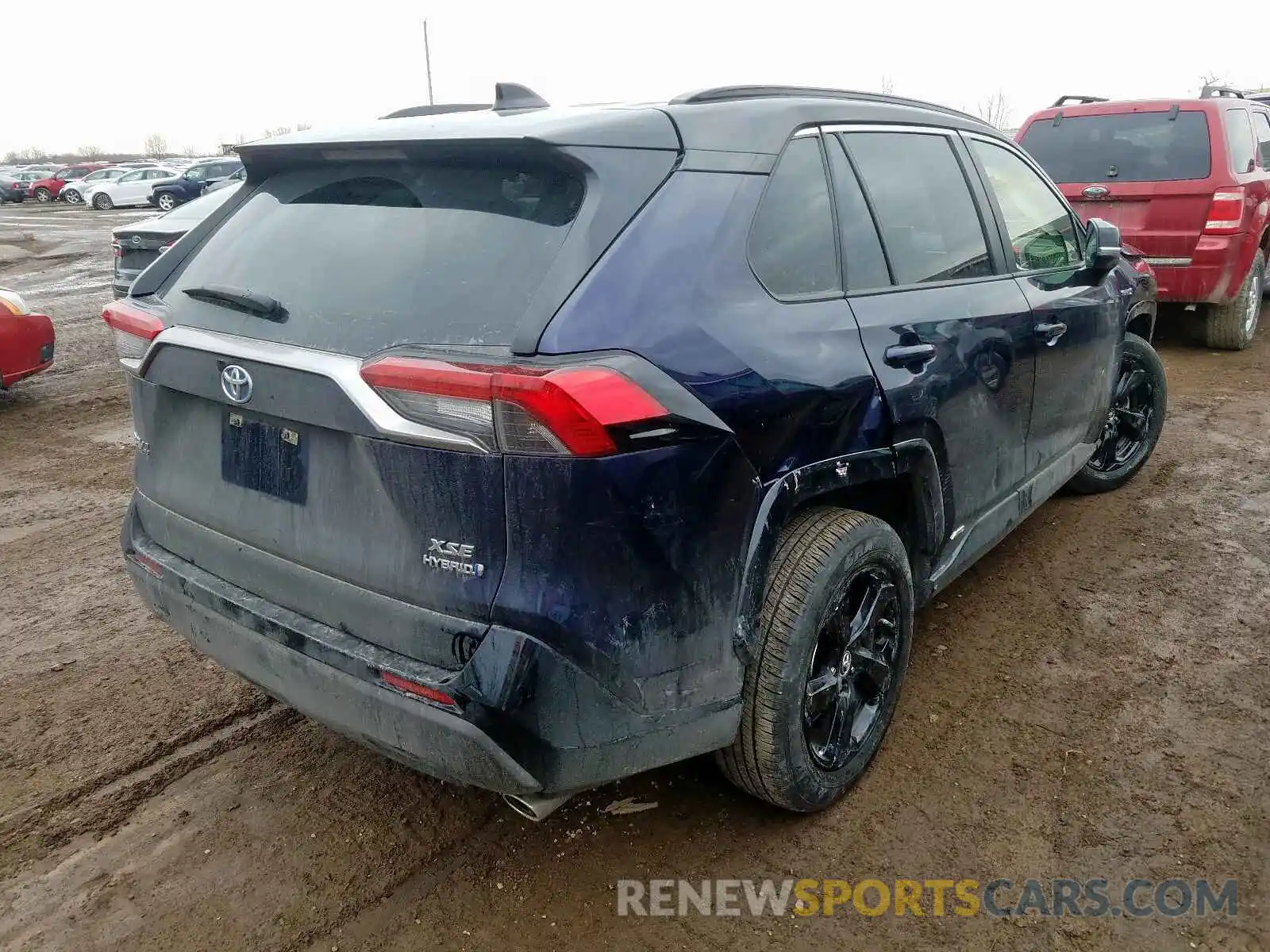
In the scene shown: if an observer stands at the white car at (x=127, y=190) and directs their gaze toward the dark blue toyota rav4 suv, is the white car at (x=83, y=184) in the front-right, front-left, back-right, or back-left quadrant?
back-right

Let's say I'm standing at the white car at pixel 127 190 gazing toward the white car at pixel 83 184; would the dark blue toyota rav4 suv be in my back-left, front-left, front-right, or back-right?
back-left

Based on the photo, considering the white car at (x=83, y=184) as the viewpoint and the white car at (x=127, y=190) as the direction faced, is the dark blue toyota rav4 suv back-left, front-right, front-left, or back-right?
front-right

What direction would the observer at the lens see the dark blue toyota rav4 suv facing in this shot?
facing away from the viewer and to the right of the viewer

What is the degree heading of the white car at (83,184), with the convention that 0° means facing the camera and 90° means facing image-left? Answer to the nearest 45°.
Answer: approximately 45°

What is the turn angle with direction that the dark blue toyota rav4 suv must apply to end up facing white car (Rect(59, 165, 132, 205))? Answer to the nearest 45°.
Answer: approximately 90° to its left

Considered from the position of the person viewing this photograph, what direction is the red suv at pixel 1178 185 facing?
facing away from the viewer and to the right of the viewer
